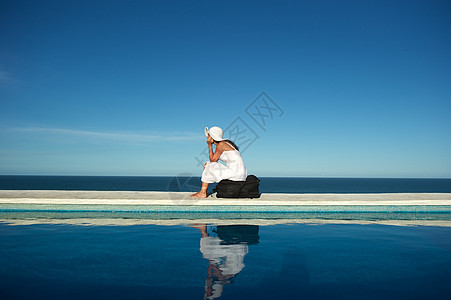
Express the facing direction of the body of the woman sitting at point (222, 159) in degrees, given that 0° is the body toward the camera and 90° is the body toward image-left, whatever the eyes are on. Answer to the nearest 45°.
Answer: approximately 90°

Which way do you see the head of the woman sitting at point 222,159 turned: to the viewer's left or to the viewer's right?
to the viewer's left
